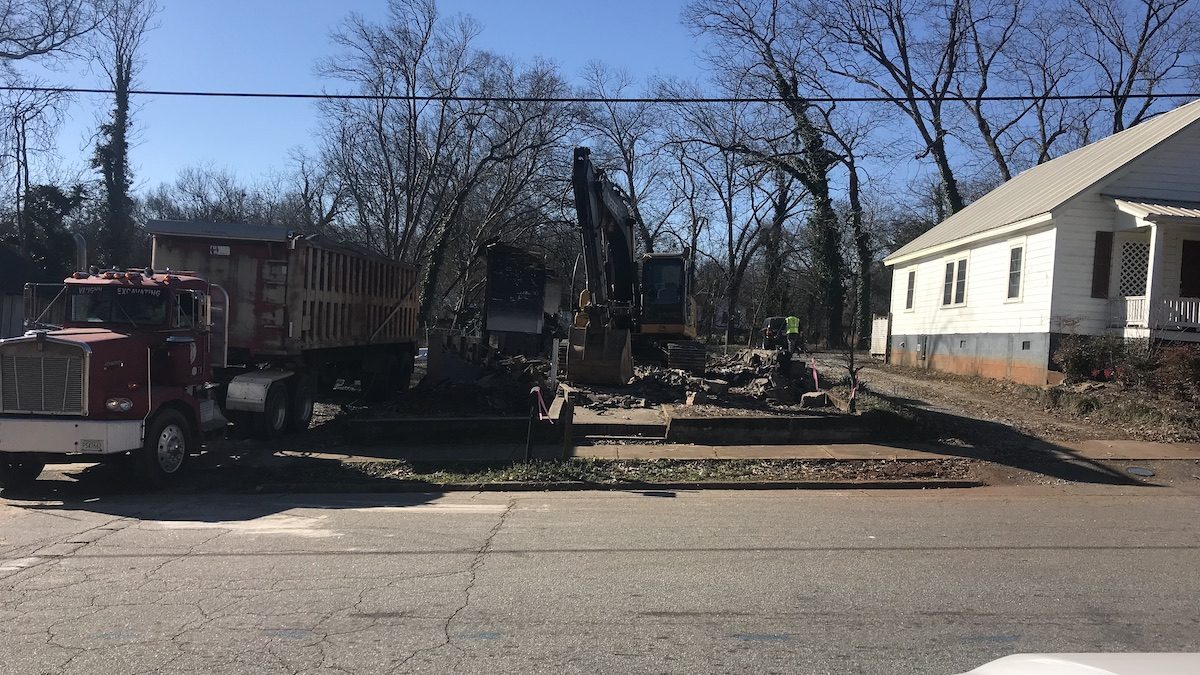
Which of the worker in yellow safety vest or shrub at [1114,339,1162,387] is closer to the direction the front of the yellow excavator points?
the shrub

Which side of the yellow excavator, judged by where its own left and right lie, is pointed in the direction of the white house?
left

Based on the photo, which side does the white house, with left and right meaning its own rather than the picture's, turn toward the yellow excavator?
right

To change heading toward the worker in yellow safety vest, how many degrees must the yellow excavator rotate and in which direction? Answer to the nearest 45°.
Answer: approximately 135° to its left

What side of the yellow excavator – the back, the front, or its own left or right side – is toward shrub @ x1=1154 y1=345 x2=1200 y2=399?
left

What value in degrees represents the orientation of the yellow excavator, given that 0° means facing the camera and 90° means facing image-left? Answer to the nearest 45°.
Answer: approximately 0°

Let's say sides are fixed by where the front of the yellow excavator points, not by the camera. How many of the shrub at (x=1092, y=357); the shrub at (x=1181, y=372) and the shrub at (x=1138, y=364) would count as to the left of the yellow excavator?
3

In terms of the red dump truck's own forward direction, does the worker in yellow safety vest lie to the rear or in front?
to the rear

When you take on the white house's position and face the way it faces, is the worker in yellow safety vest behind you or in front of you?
behind
